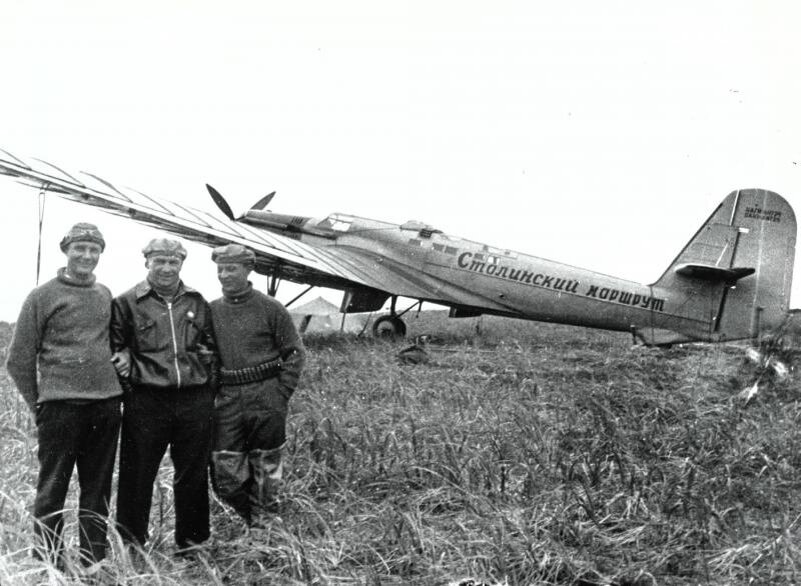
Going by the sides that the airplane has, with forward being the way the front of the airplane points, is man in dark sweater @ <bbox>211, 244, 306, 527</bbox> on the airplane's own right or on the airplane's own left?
on the airplane's own left

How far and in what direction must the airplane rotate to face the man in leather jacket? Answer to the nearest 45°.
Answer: approximately 135° to its left

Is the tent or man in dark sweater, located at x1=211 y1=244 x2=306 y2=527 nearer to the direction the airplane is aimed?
the tent

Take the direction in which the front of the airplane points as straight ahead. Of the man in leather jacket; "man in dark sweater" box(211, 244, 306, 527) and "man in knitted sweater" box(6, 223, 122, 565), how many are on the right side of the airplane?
0

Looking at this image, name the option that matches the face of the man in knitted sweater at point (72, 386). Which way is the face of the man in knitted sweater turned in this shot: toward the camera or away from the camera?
toward the camera

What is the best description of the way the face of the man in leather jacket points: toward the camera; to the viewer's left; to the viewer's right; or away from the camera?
toward the camera

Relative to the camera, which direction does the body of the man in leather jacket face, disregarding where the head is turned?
toward the camera

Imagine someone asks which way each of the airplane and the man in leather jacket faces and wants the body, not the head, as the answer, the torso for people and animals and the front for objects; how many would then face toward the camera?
1

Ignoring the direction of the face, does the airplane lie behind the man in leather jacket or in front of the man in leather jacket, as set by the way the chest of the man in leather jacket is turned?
behind

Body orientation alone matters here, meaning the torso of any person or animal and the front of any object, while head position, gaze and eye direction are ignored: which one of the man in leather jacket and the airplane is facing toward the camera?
the man in leather jacket

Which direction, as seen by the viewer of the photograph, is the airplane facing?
facing away from the viewer and to the left of the viewer

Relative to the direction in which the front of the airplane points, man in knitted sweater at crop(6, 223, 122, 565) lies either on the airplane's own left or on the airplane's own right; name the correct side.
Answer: on the airplane's own left
